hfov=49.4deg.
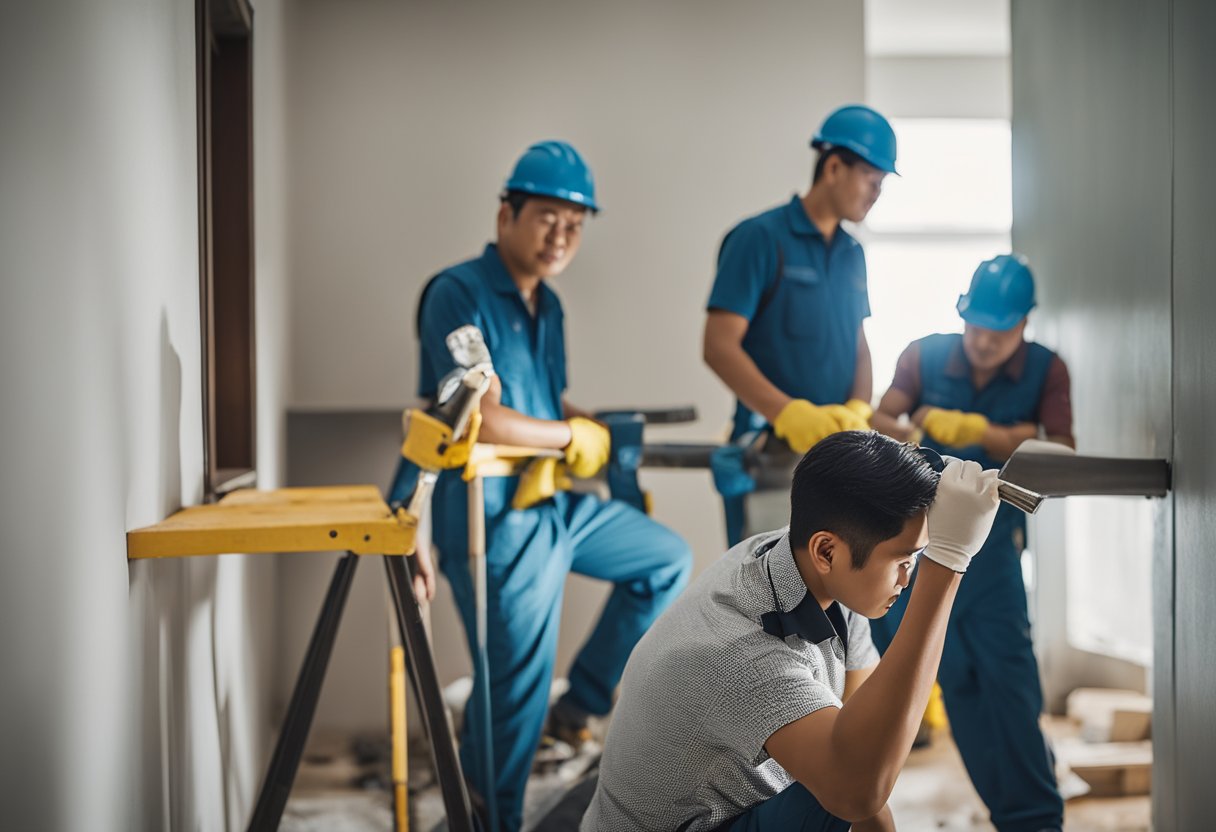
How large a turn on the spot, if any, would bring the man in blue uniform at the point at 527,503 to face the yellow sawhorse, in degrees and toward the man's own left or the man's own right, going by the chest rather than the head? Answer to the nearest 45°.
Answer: approximately 45° to the man's own right

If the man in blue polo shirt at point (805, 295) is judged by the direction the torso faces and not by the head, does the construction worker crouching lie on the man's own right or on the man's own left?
on the man's own right

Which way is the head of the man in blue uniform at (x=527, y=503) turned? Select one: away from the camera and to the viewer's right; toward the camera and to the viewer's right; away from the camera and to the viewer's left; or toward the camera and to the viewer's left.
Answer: toward the camera and to the viewer's right

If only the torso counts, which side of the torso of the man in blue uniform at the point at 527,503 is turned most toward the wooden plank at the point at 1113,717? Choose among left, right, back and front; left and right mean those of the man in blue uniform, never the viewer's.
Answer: left

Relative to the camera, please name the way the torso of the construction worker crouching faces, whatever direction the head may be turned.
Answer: to the viewer's right

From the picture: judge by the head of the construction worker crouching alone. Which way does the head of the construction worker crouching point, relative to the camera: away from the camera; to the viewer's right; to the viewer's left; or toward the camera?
to the viewer's right

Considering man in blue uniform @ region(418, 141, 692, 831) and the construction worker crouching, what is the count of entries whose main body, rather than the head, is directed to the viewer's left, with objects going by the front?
0

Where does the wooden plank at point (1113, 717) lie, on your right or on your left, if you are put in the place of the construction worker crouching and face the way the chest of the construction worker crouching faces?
on your left

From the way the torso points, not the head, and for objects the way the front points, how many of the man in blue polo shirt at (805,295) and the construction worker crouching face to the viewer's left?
0

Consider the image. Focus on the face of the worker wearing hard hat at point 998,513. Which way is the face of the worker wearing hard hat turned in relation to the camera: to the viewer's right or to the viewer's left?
to the viewer's left

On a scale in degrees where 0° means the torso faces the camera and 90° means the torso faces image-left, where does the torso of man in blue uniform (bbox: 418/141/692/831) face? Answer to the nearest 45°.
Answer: approximately 315°
